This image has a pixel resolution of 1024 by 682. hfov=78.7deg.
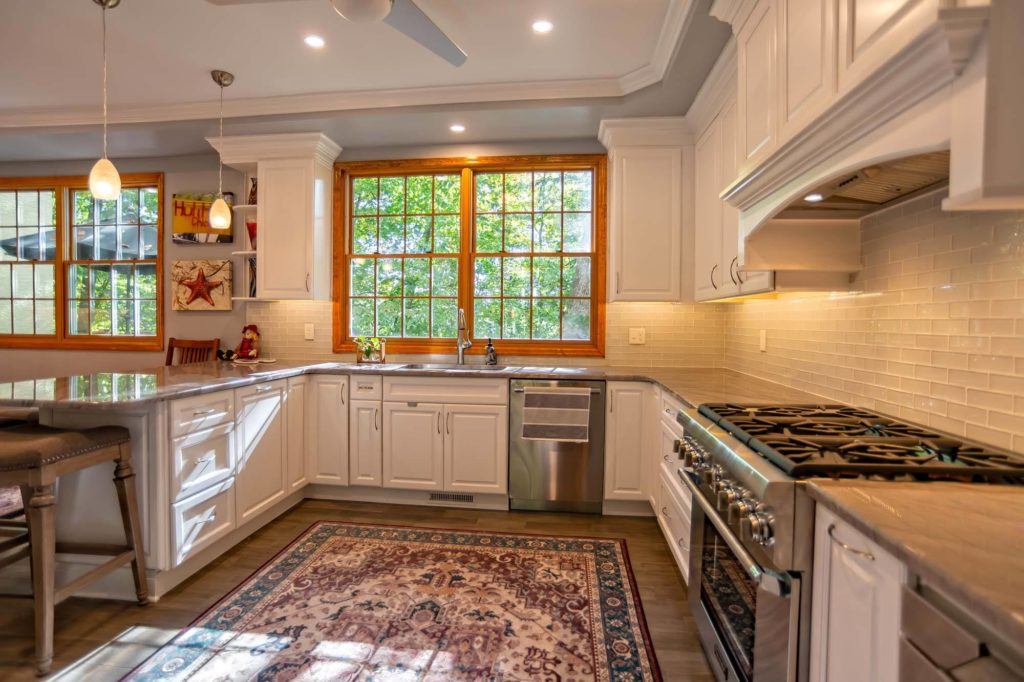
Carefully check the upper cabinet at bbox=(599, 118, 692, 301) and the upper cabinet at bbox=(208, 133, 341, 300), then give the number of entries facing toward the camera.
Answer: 2

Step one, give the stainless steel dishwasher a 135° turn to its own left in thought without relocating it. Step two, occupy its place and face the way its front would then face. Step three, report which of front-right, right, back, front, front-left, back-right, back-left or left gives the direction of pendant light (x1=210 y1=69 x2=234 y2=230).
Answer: back-left

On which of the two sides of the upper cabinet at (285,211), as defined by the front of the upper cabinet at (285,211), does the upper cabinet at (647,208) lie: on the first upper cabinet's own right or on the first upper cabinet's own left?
on the first upper cabinet's own left

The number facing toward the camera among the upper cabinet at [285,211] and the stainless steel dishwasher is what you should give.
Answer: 2

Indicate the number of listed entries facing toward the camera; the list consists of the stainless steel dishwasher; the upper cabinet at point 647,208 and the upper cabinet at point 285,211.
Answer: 3

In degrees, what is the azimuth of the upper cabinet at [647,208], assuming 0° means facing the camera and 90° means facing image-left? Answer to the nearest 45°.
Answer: approximately 0°

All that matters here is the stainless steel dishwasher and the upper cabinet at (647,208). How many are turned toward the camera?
2

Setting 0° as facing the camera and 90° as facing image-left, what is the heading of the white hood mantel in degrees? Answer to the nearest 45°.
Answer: approximately 45°

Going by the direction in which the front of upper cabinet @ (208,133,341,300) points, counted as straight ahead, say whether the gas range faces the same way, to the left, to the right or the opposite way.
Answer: to the right
